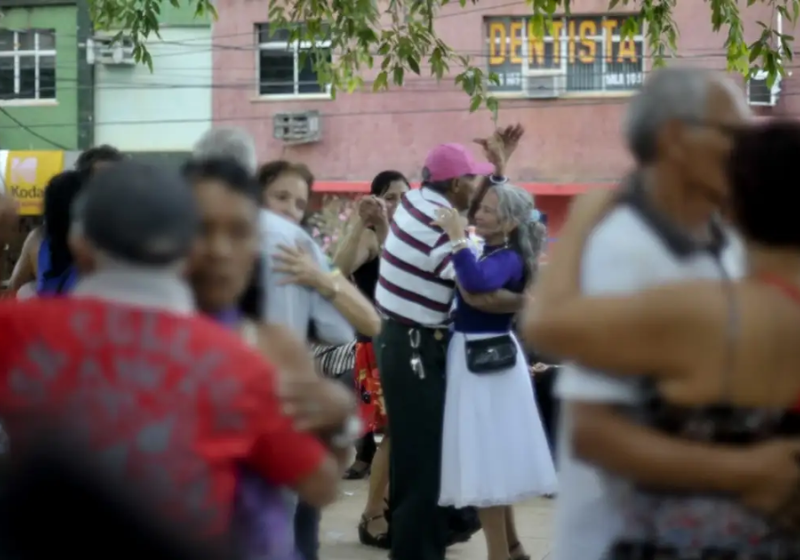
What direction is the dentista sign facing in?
toward the camera

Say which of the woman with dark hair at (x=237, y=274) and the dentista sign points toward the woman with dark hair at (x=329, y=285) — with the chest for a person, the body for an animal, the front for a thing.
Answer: the dentista sign

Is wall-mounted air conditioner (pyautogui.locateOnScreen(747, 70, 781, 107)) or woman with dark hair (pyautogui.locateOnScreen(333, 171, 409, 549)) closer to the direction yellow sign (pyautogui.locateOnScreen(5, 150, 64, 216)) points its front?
the woman with dark hair

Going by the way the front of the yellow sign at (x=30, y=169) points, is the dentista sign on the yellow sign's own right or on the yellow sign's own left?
on the yellow sign's own left

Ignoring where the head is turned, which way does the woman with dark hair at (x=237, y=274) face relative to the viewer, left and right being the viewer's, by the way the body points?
facing the viewer and to the left of the viewer

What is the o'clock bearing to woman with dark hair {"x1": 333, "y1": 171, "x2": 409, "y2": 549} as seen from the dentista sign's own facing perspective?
The woman with dark hair is roughly at 12 o'clock from the dentista sign.

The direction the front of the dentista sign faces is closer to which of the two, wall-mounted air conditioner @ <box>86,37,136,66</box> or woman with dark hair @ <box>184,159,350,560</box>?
the woman with dark hair

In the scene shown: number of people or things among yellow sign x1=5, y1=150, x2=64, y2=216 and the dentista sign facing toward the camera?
2

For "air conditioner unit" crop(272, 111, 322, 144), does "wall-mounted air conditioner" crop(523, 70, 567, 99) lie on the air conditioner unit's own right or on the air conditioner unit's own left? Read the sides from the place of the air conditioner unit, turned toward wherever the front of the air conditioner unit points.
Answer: on the air conditioner unit's own left

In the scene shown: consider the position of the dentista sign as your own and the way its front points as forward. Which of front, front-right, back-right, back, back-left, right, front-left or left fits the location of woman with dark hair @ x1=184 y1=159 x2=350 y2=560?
front

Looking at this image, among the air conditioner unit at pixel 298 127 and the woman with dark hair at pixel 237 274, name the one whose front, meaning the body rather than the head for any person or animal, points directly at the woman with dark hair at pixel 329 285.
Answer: the air conditioner unit

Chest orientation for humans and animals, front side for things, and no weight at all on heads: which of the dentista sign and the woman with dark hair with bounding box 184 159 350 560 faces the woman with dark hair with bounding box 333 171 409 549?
the dentista sign
